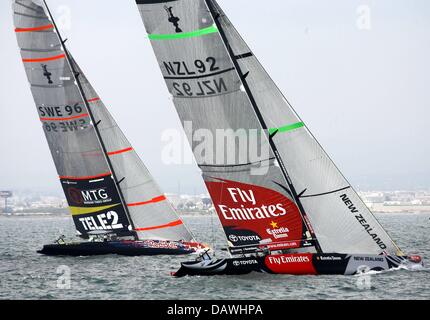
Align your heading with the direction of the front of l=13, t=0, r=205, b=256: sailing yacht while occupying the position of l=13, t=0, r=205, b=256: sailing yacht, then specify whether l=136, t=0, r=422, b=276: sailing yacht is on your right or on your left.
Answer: on your right

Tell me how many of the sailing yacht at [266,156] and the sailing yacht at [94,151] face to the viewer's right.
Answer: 2

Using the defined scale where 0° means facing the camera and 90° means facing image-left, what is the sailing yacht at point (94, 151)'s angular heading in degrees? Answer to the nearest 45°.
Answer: approximately 270°

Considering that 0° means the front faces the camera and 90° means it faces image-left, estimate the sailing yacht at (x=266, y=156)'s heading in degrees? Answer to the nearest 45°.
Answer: approximately 270°

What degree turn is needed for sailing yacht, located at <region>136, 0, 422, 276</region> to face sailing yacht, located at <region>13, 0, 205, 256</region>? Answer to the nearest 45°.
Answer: approximately 135° to its left
